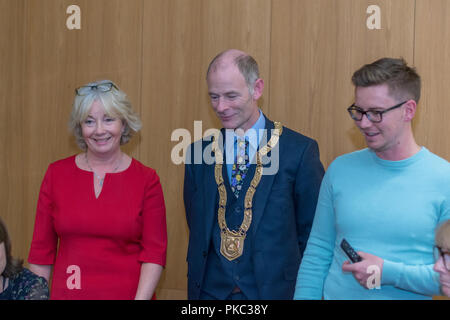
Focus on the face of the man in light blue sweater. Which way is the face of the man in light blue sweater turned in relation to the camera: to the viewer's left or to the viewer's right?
to the viewer's left

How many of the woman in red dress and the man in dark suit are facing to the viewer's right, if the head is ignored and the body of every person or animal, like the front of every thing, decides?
0

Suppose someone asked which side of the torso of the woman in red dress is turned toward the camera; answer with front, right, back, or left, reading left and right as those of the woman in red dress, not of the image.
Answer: front

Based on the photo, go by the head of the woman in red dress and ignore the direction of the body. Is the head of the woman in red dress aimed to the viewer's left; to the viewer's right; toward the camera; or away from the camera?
toward the camera

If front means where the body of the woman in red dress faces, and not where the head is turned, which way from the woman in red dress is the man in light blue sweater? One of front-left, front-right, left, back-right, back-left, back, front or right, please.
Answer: front-left

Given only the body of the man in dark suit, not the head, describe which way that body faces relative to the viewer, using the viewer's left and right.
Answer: facing the viewer and to the left of the viewer
